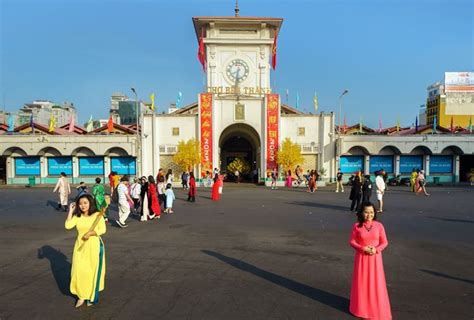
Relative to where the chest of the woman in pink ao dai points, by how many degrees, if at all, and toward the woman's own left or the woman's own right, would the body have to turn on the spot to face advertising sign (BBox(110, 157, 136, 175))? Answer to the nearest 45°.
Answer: approximately 135° to the woman's own right

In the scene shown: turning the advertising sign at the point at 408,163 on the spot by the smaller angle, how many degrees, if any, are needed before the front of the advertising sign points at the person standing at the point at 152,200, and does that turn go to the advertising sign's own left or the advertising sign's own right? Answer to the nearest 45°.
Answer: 0° — it already faces them

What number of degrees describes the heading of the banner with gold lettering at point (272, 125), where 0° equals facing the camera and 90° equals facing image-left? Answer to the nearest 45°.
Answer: approximately 0°

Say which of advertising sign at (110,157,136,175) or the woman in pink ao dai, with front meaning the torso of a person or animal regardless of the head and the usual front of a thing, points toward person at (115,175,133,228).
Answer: the advertising sign

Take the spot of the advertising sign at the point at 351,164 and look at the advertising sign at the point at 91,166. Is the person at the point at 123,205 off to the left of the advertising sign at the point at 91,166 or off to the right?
left

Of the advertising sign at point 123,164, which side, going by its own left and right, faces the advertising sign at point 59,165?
right

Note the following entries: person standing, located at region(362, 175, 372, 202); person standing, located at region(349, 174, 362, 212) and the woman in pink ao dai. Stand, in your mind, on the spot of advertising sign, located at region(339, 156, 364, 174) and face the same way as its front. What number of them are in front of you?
3

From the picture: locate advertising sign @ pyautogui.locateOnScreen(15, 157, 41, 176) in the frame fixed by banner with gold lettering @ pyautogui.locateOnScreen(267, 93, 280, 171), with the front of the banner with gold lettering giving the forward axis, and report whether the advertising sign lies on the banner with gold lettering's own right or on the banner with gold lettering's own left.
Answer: on the banner with gold lettering's own right

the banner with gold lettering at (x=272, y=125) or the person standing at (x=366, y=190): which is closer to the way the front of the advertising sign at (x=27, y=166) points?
the person standing
